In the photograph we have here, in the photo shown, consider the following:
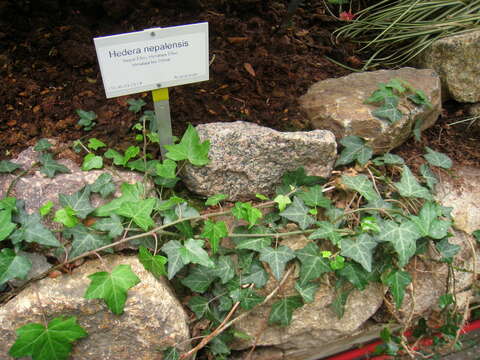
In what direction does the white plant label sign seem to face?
toward the camera

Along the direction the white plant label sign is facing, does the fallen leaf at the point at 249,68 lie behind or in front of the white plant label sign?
behind

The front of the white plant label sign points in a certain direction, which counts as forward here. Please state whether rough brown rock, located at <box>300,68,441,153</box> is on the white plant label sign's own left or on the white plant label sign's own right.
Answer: on the white plant label sign's own left

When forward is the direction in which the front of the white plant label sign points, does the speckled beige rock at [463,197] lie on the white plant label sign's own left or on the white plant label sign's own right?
on the white plant label sign's own left
